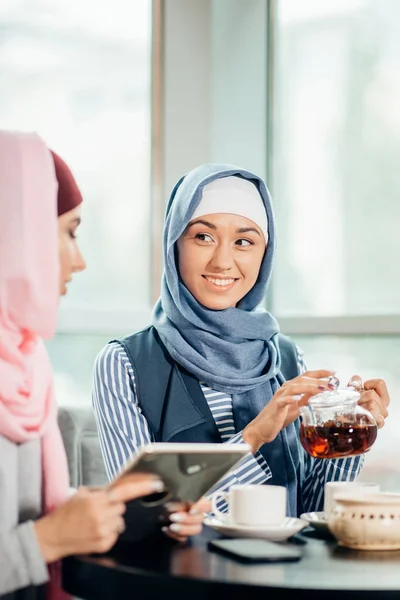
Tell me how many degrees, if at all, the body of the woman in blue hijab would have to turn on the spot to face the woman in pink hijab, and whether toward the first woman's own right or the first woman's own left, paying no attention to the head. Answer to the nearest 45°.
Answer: approximately 45° to the first woman's own right

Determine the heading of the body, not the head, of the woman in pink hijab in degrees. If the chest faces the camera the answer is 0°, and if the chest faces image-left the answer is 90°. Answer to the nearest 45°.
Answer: approximately 270°

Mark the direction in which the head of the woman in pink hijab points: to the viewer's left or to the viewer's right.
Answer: to the viewer's right

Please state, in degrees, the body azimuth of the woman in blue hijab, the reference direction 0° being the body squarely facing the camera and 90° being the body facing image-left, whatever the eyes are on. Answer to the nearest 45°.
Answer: approximately 315°
